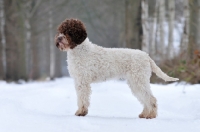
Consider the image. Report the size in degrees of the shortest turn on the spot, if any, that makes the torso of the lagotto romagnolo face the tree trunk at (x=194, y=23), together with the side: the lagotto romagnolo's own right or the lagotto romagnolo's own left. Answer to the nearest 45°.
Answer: approximately 135° to the lagotto romagnolo's own right

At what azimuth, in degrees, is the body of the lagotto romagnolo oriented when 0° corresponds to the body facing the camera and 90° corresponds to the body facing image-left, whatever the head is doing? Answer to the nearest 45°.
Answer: approximately 90°
